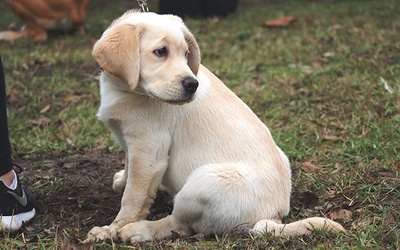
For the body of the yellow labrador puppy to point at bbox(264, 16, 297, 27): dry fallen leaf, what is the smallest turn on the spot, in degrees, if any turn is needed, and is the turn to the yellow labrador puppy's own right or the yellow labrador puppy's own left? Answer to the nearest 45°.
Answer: approximately 90° to the yellow labrador puppy's own right

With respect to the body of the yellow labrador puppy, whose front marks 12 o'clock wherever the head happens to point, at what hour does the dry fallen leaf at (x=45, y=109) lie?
The dry fallen leaf is roughly at 2 o'clock from the yellow labrador puppy.

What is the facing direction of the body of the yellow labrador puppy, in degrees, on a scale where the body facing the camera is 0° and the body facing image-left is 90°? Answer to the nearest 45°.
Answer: approximately 90°
